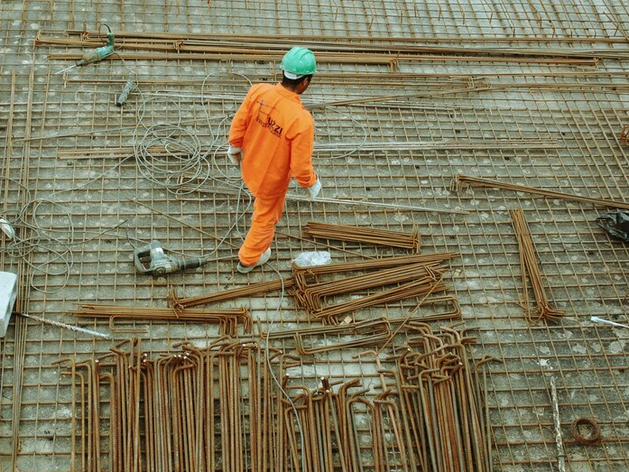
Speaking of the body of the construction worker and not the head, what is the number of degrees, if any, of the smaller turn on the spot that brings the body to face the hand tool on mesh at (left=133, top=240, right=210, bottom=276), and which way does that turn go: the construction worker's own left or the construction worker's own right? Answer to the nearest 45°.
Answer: approximately 90° to the construction worker's own left

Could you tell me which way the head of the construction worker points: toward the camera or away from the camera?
away from the camera

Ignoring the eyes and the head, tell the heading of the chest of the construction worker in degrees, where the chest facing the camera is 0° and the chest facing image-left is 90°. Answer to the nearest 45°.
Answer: approximately 225°

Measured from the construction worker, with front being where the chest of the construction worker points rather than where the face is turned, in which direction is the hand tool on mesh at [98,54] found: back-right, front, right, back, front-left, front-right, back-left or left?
left
